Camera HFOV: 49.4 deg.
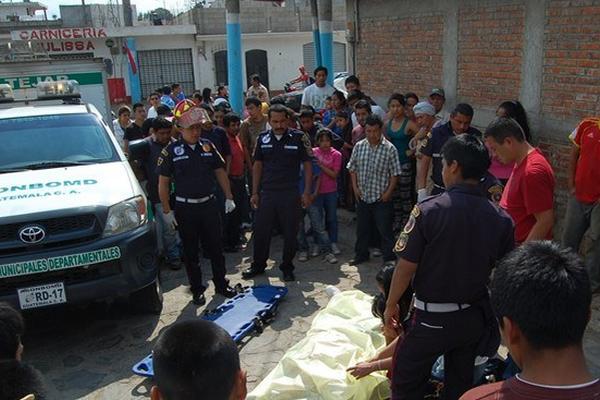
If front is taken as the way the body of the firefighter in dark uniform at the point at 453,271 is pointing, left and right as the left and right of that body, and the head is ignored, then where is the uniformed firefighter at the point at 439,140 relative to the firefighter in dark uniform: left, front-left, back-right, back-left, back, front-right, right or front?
front-right

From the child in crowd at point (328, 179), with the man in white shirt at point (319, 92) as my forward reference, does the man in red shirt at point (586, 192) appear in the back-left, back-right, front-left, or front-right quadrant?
back-right

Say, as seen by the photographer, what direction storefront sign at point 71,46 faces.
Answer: facing the viewer

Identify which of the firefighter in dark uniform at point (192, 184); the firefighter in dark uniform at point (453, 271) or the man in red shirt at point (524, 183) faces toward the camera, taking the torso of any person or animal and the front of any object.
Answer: the firefighter in dark uniform at point (192, 184)

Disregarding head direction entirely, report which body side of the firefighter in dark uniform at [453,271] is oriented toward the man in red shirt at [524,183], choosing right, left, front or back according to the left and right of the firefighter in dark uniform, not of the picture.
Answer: right

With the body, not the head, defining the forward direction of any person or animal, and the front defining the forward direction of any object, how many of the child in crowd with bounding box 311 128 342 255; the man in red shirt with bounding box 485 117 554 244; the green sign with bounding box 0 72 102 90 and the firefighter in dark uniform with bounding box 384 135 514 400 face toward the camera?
2

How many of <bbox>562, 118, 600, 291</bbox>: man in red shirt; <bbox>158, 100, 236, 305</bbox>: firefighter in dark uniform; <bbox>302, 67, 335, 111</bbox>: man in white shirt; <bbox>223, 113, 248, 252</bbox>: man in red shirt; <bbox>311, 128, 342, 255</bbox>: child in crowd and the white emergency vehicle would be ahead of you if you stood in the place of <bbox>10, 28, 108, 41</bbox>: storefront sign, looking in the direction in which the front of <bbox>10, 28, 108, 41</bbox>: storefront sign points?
6
